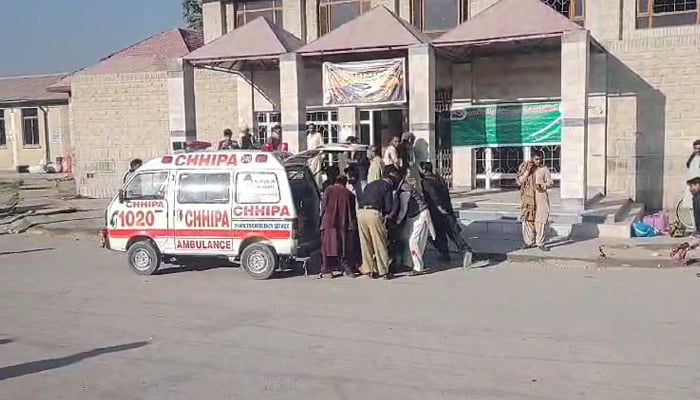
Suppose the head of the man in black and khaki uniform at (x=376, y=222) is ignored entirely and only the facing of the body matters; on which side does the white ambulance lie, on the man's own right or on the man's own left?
on the man's own left

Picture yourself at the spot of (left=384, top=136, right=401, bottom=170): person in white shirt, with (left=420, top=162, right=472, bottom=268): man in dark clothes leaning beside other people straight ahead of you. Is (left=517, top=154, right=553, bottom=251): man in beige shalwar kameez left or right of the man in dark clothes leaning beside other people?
left

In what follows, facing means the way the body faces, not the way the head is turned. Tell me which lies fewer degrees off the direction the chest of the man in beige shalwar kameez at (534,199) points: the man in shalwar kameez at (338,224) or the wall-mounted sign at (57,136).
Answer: the man in shalwar kameez

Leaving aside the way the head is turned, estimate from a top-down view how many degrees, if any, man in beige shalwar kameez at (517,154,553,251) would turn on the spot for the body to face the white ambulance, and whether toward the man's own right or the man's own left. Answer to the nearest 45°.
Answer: approximately 45° to the man's own right

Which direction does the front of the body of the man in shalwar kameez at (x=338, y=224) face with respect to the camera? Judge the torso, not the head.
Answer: away from the camera

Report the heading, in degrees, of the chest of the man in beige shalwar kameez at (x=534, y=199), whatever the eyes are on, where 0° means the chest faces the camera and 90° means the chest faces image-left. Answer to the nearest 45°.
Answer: approximately 0°

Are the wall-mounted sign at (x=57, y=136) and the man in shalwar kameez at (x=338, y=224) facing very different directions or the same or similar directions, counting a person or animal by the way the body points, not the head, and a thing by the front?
very different directions

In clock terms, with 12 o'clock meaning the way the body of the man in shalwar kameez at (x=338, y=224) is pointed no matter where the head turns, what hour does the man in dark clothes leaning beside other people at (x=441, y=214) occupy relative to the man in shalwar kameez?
The man in dark clothes leaning beside other people is roughly at 2 o'clock from the man in shalwar kameez.

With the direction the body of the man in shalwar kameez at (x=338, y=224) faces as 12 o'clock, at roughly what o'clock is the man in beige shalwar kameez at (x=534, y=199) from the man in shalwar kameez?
The man in beige shalwar kameez is roughly at 2 o'clock from the man in shalwar kameez.

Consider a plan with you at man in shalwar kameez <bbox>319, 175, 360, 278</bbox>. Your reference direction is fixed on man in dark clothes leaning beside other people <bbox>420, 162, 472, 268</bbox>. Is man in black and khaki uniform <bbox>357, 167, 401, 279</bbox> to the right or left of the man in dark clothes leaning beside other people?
right

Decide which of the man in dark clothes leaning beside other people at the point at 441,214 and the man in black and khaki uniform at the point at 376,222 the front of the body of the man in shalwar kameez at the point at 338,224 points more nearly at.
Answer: the man in dark clothes leaning beside other people
